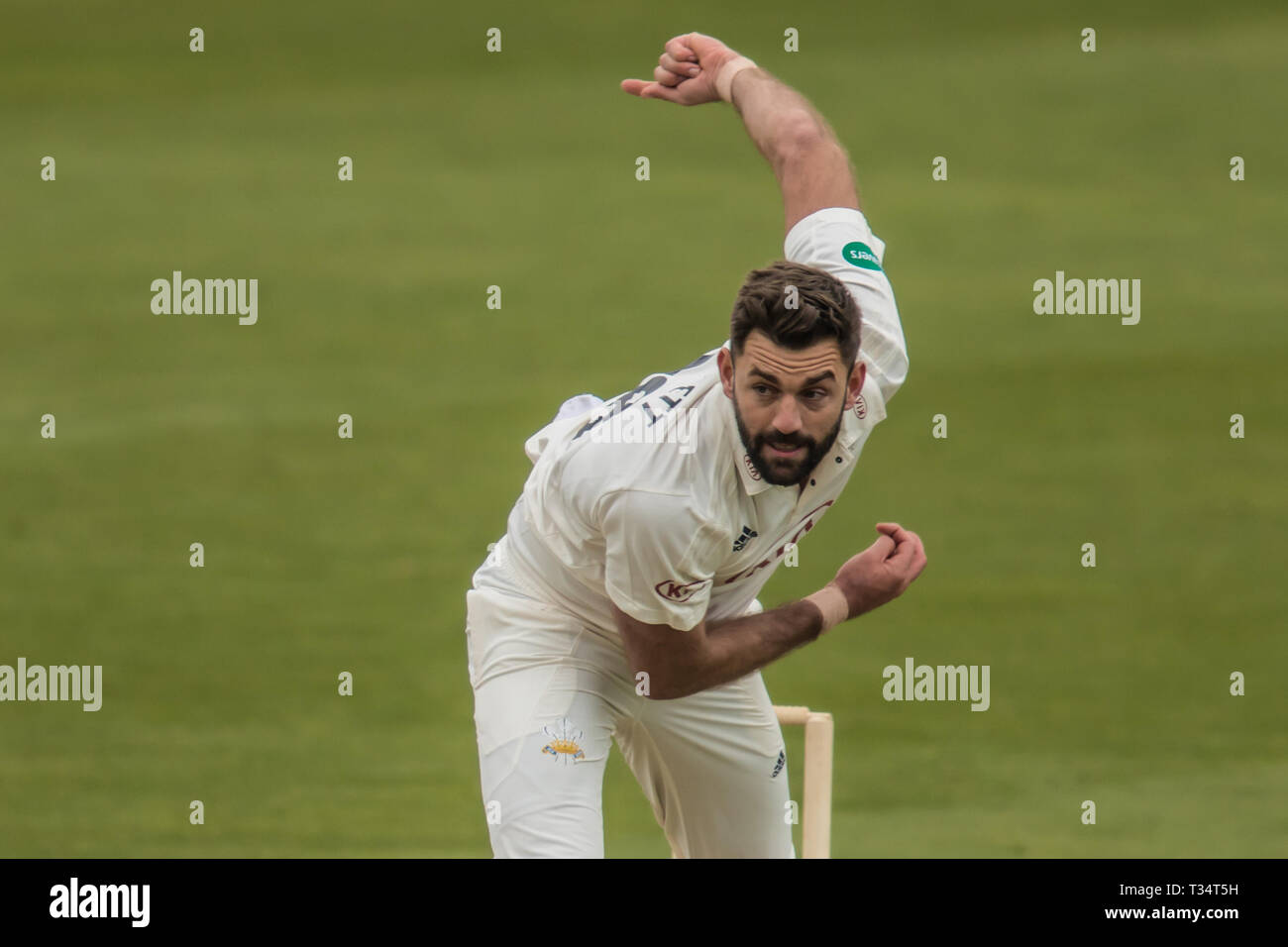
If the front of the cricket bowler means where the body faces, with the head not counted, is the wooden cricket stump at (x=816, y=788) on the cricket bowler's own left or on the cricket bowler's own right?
on the cricket bowler's own left

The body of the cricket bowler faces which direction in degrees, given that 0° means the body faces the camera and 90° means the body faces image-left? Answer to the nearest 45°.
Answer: approximately 315°
